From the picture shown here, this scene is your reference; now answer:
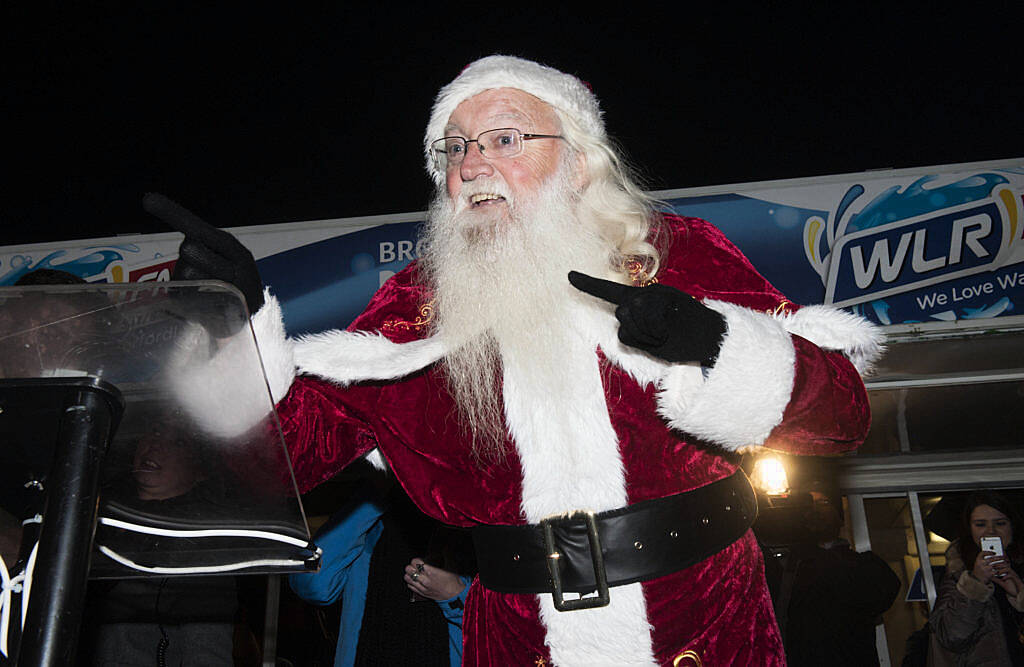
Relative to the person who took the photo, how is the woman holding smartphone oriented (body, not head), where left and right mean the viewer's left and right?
facing the viewer

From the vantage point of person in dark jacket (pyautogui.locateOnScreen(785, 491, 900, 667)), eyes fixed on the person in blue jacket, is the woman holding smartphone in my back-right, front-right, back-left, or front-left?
back-left

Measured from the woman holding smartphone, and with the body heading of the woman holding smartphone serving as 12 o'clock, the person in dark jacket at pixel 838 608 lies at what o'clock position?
The person in dark jacket is roughly at 2 o'clock from the woman holding smartphone.

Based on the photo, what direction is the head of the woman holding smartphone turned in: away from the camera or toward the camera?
toward the camera
